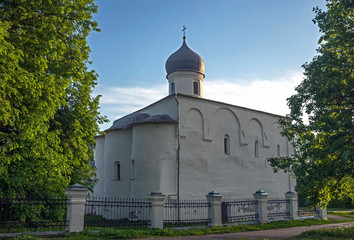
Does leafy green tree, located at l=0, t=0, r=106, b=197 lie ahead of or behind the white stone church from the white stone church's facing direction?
behind

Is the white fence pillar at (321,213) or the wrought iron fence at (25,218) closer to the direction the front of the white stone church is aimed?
the white fence pillar

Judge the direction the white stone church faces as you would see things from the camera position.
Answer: facing away from the viewer and to the right of the viewer

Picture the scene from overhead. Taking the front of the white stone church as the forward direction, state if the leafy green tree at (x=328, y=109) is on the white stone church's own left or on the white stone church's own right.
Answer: on the white stone church's own right

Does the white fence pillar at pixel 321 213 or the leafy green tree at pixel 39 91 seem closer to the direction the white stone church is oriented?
the white fence pillar
